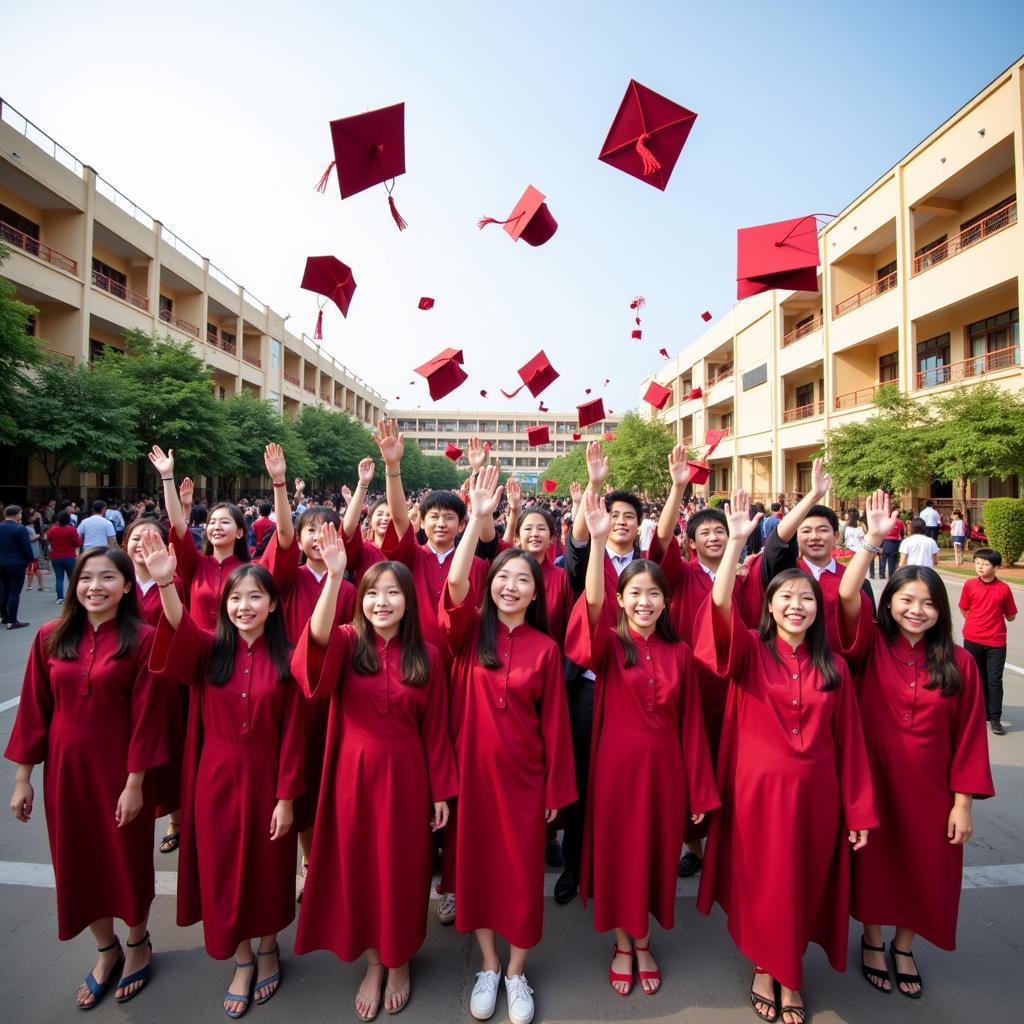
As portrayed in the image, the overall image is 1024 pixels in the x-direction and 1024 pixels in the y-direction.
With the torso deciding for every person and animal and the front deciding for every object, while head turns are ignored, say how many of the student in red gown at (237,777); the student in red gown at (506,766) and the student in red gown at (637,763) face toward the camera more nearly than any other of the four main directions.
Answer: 3

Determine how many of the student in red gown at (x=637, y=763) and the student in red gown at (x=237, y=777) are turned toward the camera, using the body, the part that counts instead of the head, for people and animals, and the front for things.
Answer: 2

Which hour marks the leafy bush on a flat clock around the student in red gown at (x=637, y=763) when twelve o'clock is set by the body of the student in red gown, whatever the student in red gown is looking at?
The leafy bush is roughly at 7 o'clock from the student in red gown.

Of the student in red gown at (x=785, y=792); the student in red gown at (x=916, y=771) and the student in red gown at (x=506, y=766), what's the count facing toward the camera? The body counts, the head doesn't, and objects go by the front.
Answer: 3

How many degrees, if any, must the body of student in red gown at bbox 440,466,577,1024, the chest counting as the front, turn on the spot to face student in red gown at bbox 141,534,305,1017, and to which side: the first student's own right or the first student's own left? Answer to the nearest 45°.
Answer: approximately 90° to the first student's own right

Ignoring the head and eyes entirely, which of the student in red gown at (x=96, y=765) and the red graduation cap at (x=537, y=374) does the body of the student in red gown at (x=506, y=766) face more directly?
the student in red gown

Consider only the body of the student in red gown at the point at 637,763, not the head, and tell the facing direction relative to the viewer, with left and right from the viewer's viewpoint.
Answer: facing the viewer

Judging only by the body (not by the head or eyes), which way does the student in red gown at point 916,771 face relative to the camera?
toward the camera
